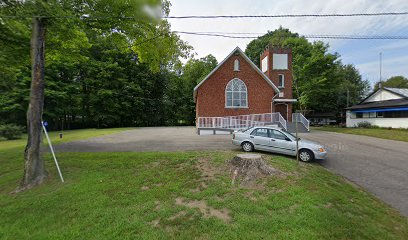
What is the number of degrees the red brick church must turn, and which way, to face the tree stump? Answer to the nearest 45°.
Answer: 0° — it already faces it

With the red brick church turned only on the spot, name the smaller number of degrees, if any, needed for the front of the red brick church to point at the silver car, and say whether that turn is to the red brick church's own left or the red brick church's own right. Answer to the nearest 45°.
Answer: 0° — it already faces it

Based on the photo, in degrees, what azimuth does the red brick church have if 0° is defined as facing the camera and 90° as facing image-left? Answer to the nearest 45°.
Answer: approximately 0°

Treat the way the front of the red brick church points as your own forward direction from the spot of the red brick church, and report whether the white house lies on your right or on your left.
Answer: on your left

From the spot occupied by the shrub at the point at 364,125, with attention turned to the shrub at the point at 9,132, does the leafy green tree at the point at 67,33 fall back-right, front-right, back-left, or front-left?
front-left

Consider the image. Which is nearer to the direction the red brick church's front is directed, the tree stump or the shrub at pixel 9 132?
the tree stump

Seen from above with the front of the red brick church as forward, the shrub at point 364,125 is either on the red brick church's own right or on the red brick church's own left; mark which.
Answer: on the red brick church's own left

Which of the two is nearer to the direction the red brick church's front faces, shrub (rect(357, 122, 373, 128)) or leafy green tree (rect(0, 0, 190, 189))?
the leafy green tree

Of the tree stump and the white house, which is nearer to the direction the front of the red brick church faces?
the tree stump

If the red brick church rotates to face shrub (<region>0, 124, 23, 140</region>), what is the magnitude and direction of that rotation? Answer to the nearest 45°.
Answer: approximately 90° to its right
